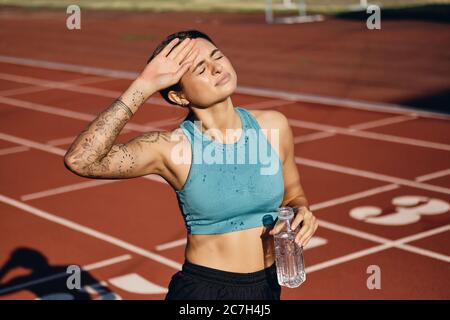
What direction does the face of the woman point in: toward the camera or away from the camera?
toward the camera

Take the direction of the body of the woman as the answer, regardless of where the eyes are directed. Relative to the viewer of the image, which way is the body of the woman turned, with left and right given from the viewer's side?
facing the viewer and to the right of the viewer

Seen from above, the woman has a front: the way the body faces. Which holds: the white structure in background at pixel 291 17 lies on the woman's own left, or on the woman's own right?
on the woman's own left
